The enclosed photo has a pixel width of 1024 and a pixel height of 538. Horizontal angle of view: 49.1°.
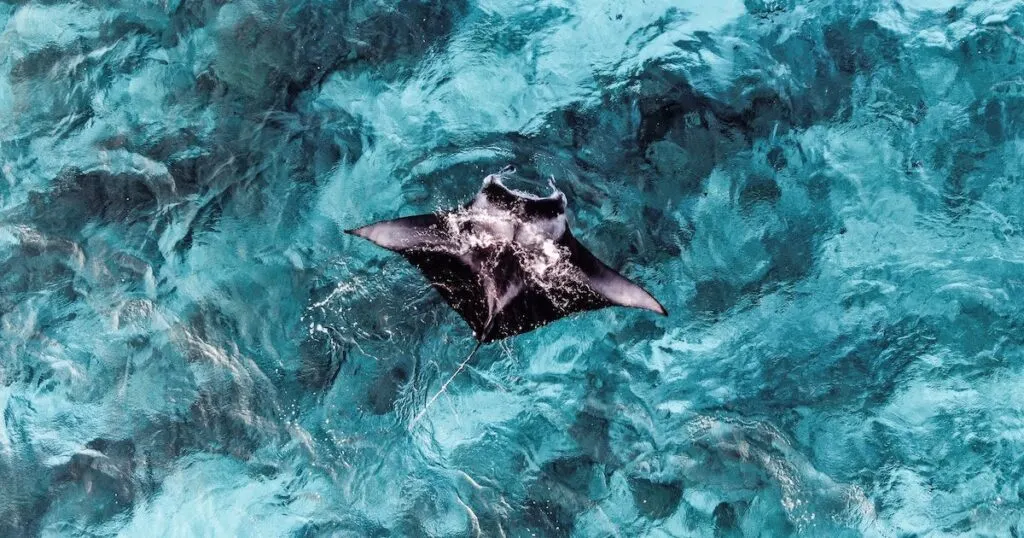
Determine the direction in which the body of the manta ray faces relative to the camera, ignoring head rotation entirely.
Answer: away from the camera
